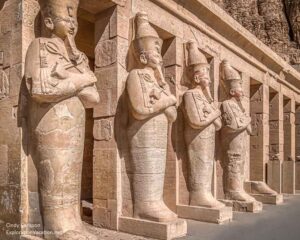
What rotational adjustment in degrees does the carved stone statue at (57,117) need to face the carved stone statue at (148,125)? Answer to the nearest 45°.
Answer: approximately 90° to its left

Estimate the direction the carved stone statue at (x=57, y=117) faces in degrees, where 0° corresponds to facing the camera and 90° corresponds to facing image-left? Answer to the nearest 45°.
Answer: approximately 315°

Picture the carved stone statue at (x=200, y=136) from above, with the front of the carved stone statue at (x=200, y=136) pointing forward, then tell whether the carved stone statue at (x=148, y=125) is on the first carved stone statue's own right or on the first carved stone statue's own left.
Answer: on the first carved stone statue's own right

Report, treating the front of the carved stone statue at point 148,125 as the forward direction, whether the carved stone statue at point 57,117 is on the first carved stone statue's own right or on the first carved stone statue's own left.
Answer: on the first carved stone statue's own right

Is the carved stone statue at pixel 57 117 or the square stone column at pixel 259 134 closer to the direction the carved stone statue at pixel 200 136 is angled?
the carved stone statue

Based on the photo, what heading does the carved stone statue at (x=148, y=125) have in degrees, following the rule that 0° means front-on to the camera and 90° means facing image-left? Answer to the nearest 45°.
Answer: approximately 315°

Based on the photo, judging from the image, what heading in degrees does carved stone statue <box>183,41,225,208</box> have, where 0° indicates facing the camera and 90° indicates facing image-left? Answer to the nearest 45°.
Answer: approximately 315°

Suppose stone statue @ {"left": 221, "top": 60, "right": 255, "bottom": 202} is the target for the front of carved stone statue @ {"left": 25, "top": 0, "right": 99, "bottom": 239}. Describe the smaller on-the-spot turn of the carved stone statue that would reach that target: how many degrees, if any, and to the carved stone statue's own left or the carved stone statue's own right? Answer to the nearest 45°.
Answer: approximately 90° to the carved stone statue's own left
